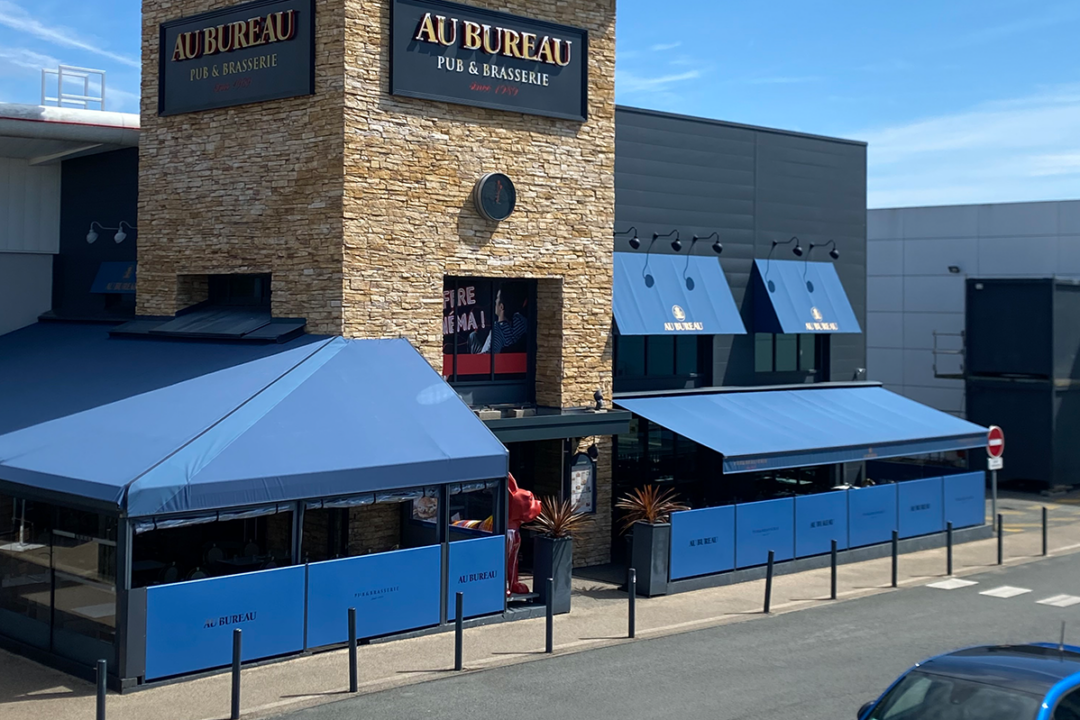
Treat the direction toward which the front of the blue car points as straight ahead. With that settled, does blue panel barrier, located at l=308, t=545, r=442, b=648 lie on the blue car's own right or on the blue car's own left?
on the blue car's own right

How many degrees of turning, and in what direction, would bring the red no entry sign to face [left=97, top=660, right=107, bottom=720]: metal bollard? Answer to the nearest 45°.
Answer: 0° — it already faces it

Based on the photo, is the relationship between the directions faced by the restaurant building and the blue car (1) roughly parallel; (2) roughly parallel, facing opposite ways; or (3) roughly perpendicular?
roughly perpendicular

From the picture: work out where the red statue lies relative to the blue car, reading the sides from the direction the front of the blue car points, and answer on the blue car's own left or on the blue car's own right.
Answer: on the blue car's own right

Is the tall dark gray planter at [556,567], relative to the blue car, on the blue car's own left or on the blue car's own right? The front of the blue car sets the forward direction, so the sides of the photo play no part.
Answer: on the blue car's own right

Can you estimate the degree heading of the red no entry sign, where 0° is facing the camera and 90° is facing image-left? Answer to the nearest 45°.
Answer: approximately 45°

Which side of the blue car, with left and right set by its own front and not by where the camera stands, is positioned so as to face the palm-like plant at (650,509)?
right

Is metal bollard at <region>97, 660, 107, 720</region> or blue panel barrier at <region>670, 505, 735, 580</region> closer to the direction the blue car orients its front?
the metal bollard
